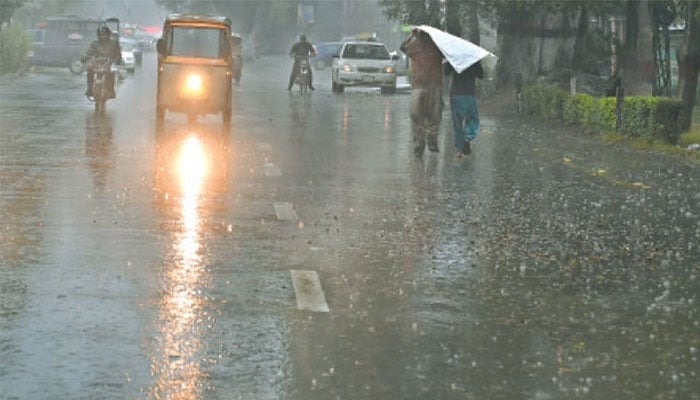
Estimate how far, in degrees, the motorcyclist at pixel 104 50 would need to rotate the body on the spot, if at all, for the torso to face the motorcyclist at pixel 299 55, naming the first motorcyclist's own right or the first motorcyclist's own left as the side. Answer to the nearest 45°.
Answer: approximately 135° to the first motorcyclist's own left

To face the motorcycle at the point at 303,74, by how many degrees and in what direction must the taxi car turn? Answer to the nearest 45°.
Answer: approximately 45° to its right

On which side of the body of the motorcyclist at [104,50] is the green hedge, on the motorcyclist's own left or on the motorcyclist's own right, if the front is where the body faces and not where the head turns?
on the motorcyclist's own left

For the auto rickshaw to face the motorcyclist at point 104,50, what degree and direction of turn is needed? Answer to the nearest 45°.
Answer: approximately 135° to its right

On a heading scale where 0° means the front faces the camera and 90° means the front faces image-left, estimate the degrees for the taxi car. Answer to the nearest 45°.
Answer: approximately 0°

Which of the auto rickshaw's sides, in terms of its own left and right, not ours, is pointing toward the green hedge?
left
